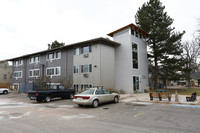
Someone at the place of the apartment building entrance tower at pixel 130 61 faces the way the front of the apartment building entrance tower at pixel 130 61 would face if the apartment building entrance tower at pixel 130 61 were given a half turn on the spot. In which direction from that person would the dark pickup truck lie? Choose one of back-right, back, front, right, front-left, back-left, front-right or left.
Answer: left

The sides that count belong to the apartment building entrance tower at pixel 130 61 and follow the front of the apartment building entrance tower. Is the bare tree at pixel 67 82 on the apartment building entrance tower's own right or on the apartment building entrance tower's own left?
on the apartment building entrance tower's own right

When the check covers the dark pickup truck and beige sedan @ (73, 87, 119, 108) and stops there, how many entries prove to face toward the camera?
0

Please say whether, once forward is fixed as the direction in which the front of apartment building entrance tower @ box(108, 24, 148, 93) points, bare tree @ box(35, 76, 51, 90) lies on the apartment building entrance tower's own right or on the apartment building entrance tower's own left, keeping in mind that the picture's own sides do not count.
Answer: on the apartment building entrance tower's own right
